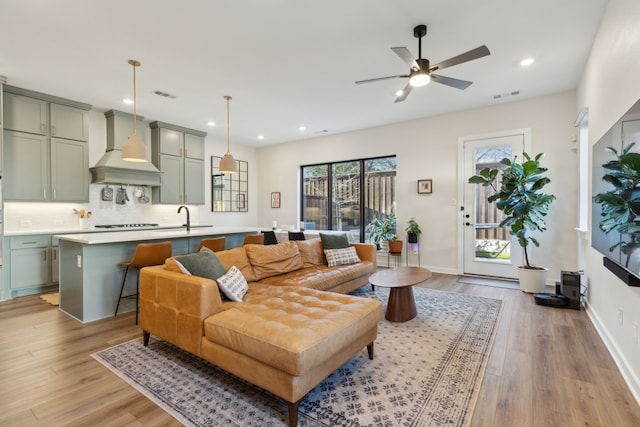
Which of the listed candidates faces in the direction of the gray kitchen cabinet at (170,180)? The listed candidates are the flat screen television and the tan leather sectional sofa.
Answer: the flat screen television

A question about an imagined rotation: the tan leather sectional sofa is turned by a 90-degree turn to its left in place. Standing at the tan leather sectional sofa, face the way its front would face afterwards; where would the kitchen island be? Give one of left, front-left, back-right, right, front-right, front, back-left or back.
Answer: left

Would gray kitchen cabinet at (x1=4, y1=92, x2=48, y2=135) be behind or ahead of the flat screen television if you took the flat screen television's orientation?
ahead

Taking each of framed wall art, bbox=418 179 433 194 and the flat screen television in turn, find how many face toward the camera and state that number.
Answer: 1

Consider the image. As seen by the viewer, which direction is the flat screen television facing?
to the viewer's left

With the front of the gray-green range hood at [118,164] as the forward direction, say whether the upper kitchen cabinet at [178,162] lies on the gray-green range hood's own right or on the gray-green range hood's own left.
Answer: on the gray-green range hood's own left

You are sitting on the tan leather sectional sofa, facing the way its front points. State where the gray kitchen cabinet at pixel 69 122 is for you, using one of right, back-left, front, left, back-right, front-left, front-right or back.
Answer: back

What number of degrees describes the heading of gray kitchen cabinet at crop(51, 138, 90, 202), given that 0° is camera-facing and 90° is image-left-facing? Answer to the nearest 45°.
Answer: approximately 315°

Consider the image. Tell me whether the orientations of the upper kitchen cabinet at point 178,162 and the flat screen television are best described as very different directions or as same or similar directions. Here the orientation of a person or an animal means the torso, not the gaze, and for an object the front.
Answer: very different directions

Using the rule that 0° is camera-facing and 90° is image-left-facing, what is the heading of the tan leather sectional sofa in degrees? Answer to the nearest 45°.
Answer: approximately 315°

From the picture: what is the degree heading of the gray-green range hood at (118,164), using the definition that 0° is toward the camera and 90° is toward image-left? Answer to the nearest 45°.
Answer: approximately 315°

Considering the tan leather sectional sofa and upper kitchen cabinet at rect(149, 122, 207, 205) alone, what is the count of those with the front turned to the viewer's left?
0
